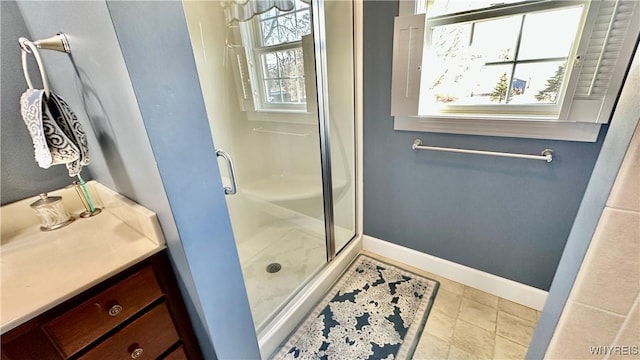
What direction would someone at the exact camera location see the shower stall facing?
facing the viewer and to the right of the viewer

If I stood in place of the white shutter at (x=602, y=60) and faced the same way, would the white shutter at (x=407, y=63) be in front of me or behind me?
in front

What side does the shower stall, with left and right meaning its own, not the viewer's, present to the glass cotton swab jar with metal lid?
right

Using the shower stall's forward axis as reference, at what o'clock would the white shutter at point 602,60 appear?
The white shutter is roughly at 12 o'clock from the shower stall.

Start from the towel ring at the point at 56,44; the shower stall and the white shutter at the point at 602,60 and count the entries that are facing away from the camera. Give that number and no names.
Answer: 0

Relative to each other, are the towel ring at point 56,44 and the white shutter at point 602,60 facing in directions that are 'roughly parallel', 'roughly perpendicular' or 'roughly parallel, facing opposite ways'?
roughly perpendicular

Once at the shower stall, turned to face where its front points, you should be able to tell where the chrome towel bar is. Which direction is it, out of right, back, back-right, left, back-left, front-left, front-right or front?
front

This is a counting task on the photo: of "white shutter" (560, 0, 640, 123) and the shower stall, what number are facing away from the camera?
0

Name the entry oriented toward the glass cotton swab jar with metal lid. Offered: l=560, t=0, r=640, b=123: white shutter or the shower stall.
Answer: the white shutter

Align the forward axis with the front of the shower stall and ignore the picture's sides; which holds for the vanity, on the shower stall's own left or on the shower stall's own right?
on the shower stall's own right

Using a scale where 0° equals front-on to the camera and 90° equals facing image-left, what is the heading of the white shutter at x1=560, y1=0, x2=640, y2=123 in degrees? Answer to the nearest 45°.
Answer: approximately 45°

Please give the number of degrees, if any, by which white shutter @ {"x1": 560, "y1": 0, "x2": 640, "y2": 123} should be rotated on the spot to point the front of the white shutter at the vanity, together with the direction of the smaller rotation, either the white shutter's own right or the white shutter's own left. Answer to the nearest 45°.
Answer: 0° — it already faces it

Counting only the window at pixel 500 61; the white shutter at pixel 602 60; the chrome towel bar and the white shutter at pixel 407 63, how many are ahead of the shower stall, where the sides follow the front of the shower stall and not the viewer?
4

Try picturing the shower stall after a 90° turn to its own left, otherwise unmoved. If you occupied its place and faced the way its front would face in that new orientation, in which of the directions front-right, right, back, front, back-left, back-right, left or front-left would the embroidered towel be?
back
